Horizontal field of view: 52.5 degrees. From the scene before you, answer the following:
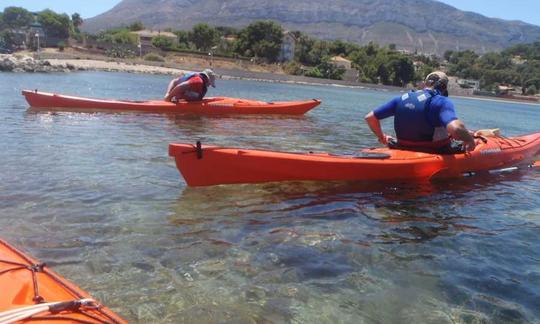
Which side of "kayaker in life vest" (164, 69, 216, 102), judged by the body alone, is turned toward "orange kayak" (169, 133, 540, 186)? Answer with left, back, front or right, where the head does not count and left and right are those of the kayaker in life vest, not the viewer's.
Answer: right

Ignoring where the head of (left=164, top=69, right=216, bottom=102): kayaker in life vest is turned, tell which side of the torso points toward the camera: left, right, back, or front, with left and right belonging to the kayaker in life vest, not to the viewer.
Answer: right

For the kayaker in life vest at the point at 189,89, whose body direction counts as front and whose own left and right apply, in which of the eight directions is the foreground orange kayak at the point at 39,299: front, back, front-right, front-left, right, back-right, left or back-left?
right

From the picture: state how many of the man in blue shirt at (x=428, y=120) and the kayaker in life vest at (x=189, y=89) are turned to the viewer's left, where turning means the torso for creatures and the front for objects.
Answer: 0

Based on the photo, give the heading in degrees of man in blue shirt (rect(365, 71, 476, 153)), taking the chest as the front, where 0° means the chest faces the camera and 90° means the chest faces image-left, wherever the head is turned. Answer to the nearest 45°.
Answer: approximately 225°

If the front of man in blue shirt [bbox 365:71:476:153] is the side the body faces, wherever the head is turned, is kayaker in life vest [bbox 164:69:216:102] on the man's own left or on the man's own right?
on the man's own left

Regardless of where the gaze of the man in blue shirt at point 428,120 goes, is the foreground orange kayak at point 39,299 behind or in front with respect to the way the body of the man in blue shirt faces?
behind
